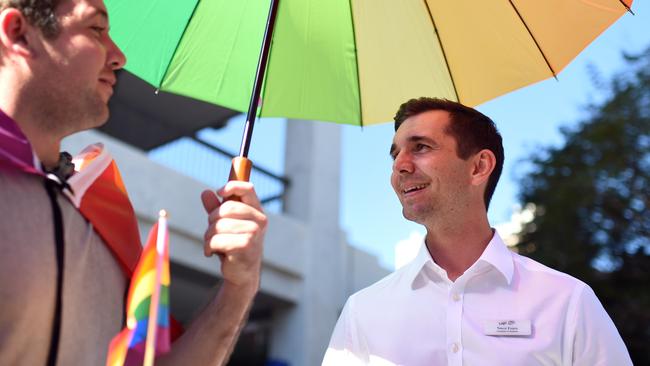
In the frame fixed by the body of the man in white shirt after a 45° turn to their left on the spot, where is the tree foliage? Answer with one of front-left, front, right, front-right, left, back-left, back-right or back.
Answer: back-left

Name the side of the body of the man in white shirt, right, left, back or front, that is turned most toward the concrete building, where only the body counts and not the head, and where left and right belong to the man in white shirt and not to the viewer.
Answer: back

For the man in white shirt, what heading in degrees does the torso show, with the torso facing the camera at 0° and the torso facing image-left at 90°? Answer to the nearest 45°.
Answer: approximately 0°

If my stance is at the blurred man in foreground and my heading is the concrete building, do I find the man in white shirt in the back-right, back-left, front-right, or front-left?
front-right

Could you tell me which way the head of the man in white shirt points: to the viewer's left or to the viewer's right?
to the viewer's left

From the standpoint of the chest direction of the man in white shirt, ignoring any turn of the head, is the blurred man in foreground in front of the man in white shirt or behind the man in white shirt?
in front

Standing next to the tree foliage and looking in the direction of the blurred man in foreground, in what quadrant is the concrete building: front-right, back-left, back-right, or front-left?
front-right

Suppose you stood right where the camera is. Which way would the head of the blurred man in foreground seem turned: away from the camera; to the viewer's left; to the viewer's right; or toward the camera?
to the viewer's right
